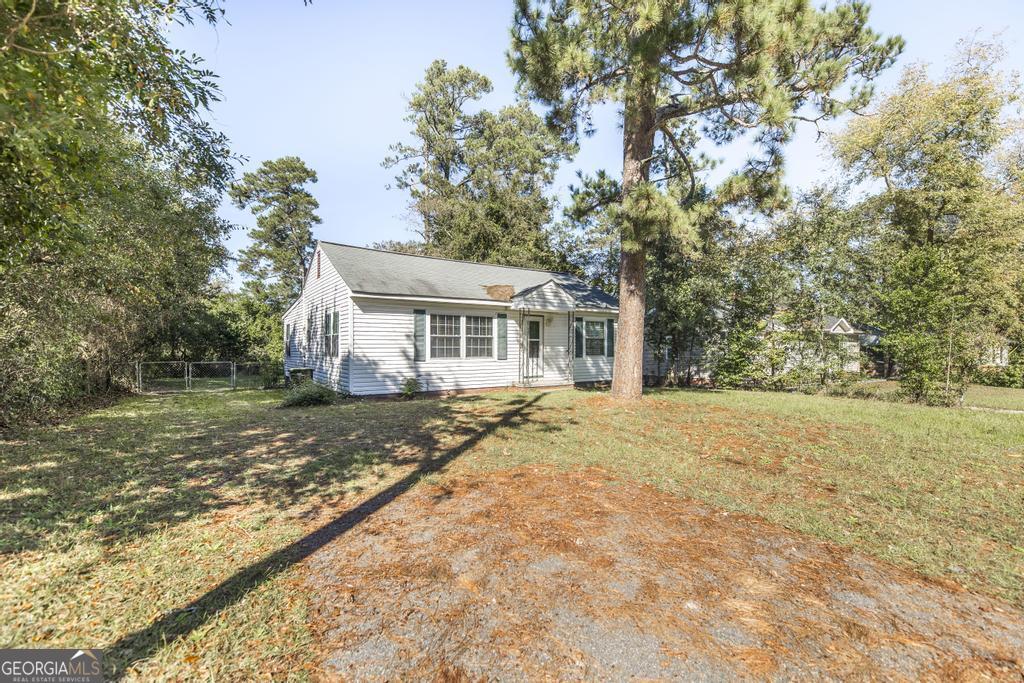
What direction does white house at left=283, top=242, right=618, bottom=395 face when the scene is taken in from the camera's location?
facing the viewer and to the right of the viewer

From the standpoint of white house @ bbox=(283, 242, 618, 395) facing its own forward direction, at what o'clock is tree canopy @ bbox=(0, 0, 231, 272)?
The tree canopy is roughly at 2 o'clock from the white house.

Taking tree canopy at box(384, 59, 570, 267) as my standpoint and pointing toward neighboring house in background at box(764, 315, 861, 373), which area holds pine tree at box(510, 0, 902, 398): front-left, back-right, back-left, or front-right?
front-right

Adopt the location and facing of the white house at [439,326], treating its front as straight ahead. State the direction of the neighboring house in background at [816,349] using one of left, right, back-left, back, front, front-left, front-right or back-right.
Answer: front-left

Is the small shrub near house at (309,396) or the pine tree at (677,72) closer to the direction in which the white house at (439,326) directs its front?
the pine tree

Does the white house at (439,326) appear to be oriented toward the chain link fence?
no

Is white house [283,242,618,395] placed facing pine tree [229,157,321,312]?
no

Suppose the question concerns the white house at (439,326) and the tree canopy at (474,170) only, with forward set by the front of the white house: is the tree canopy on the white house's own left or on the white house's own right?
on the white house's own left

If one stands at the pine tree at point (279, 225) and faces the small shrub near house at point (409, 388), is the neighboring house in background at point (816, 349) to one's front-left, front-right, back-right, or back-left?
front-left

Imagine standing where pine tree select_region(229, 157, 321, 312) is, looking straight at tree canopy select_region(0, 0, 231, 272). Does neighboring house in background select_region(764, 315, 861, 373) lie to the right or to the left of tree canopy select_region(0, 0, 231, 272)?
left
